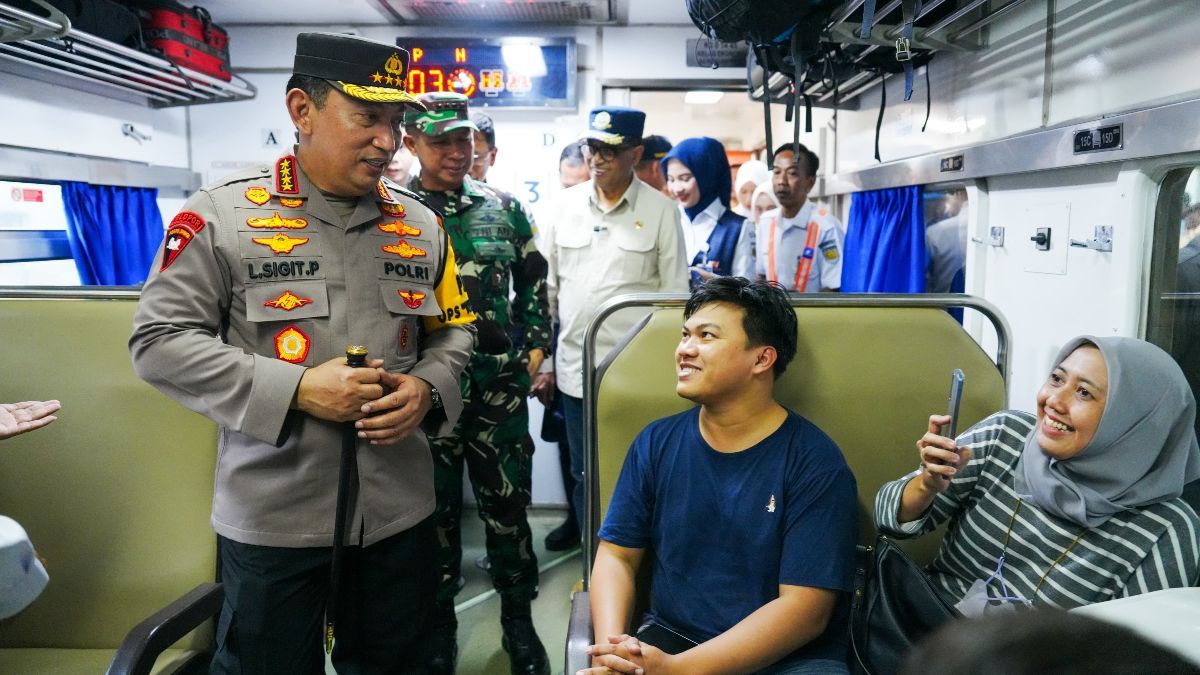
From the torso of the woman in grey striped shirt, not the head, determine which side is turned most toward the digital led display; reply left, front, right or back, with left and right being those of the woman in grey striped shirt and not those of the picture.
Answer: right

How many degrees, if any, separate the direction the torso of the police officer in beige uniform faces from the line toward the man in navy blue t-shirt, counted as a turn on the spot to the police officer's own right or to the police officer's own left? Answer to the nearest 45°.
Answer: approximately 45° to the police officer's own left

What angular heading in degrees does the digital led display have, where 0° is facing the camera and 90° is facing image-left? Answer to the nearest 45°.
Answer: approximately 0°

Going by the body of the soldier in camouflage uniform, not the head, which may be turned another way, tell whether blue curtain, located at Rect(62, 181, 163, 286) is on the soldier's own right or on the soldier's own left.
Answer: on the soldier's own right

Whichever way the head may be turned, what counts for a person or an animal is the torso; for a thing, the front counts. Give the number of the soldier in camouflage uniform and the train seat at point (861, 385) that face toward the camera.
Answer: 2

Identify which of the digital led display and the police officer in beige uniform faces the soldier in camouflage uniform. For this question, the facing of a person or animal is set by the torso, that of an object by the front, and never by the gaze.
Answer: the digital led display

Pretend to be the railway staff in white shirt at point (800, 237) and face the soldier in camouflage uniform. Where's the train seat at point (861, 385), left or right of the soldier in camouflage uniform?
left

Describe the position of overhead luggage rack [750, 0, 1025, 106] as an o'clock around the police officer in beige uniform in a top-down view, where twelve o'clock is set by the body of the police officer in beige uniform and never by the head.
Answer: The overhead luggage rack is roughly at 10 o'clock from the police officer in beige uniform.
